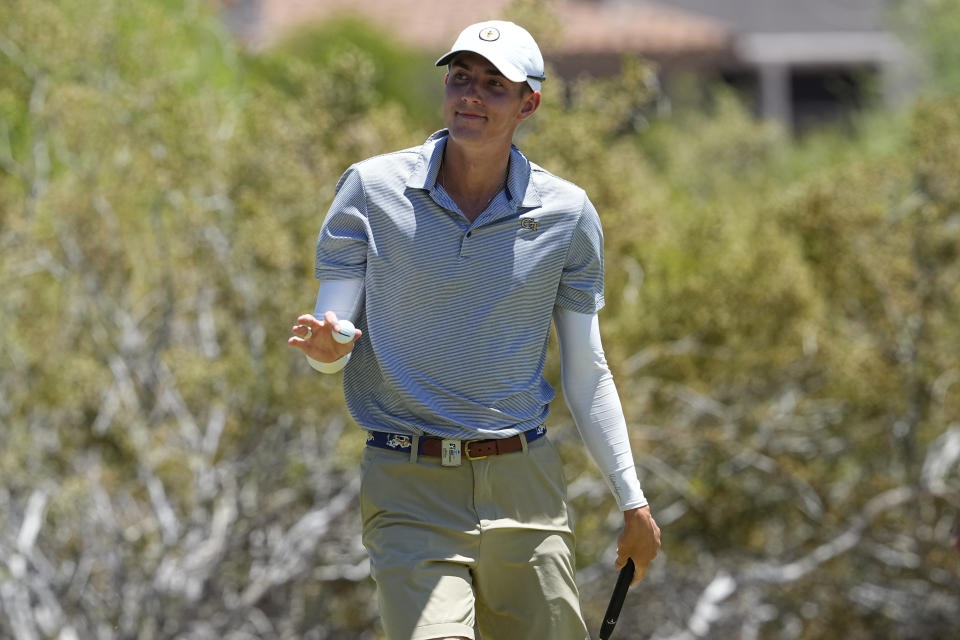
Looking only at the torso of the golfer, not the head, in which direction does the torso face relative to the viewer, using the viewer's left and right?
facing the viewer

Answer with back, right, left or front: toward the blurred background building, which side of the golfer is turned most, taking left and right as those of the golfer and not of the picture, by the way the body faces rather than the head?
back
